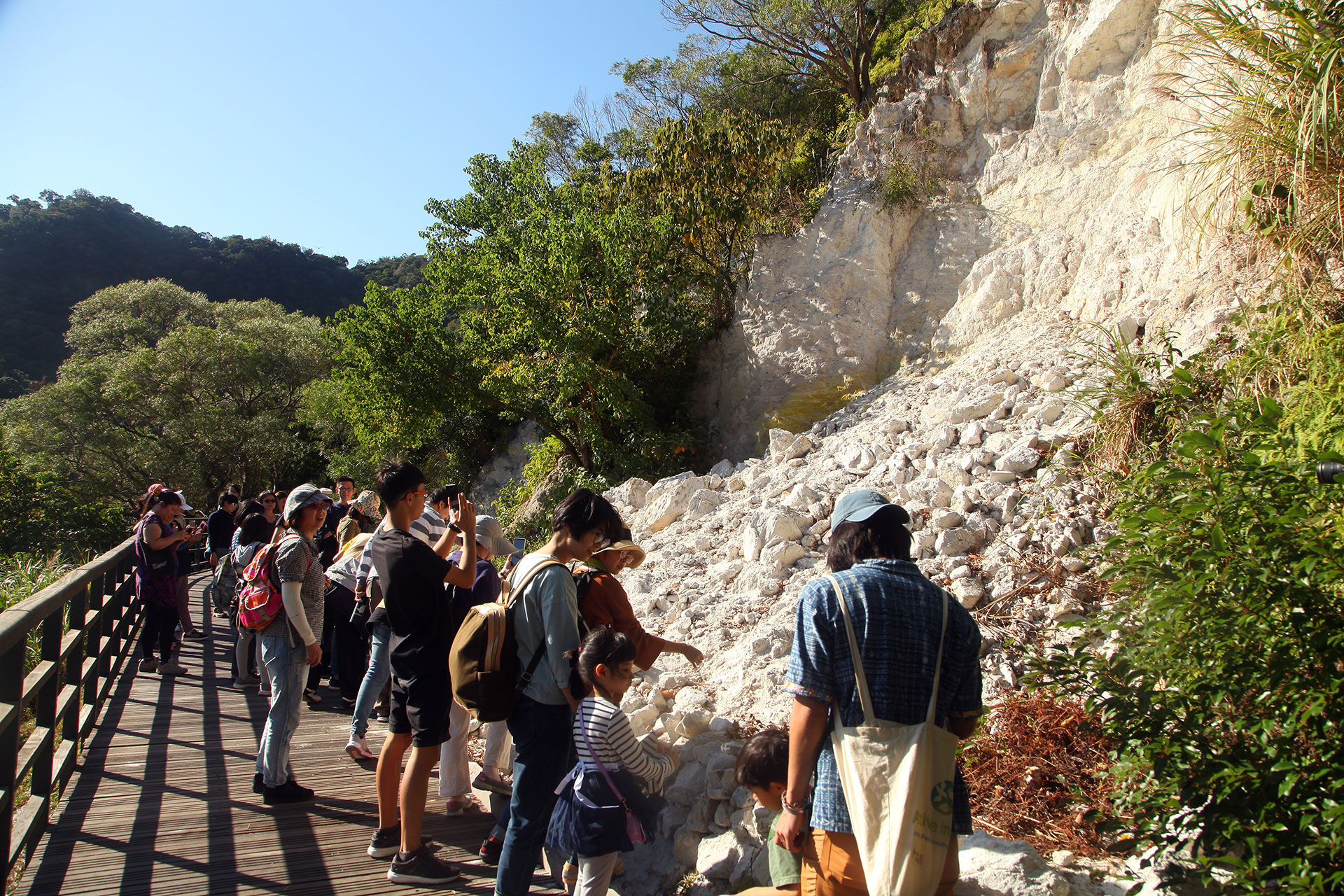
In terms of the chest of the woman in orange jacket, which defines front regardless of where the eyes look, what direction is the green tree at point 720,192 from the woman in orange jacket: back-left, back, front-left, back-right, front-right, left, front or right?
left

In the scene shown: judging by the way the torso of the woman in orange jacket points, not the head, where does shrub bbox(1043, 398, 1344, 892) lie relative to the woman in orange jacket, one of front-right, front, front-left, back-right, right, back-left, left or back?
front-right

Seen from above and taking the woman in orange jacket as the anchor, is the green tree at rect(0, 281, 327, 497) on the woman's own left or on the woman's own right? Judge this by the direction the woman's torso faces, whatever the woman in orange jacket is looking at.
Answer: on the woman's own left

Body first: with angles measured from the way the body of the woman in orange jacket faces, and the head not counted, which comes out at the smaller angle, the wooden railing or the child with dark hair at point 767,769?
the child with dark hair

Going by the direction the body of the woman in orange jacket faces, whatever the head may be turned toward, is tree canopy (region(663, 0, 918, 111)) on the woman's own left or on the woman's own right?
on the woman's own left

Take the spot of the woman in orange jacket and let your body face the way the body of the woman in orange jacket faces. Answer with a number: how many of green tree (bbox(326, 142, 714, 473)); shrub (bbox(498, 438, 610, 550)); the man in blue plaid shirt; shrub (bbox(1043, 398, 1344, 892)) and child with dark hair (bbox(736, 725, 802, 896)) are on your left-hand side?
2

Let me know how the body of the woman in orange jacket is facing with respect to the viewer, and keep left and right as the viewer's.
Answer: facing to the right of the viewer

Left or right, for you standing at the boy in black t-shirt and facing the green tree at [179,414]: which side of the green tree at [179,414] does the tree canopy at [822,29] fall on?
right

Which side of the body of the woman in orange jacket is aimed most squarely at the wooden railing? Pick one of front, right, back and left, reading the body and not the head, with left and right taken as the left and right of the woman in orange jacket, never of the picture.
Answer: back

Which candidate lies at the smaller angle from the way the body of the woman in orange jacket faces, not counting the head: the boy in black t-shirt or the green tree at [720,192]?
the green tree

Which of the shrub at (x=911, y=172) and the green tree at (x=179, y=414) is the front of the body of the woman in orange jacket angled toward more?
the shrub

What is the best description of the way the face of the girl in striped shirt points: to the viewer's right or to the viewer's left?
to the viewer's right
